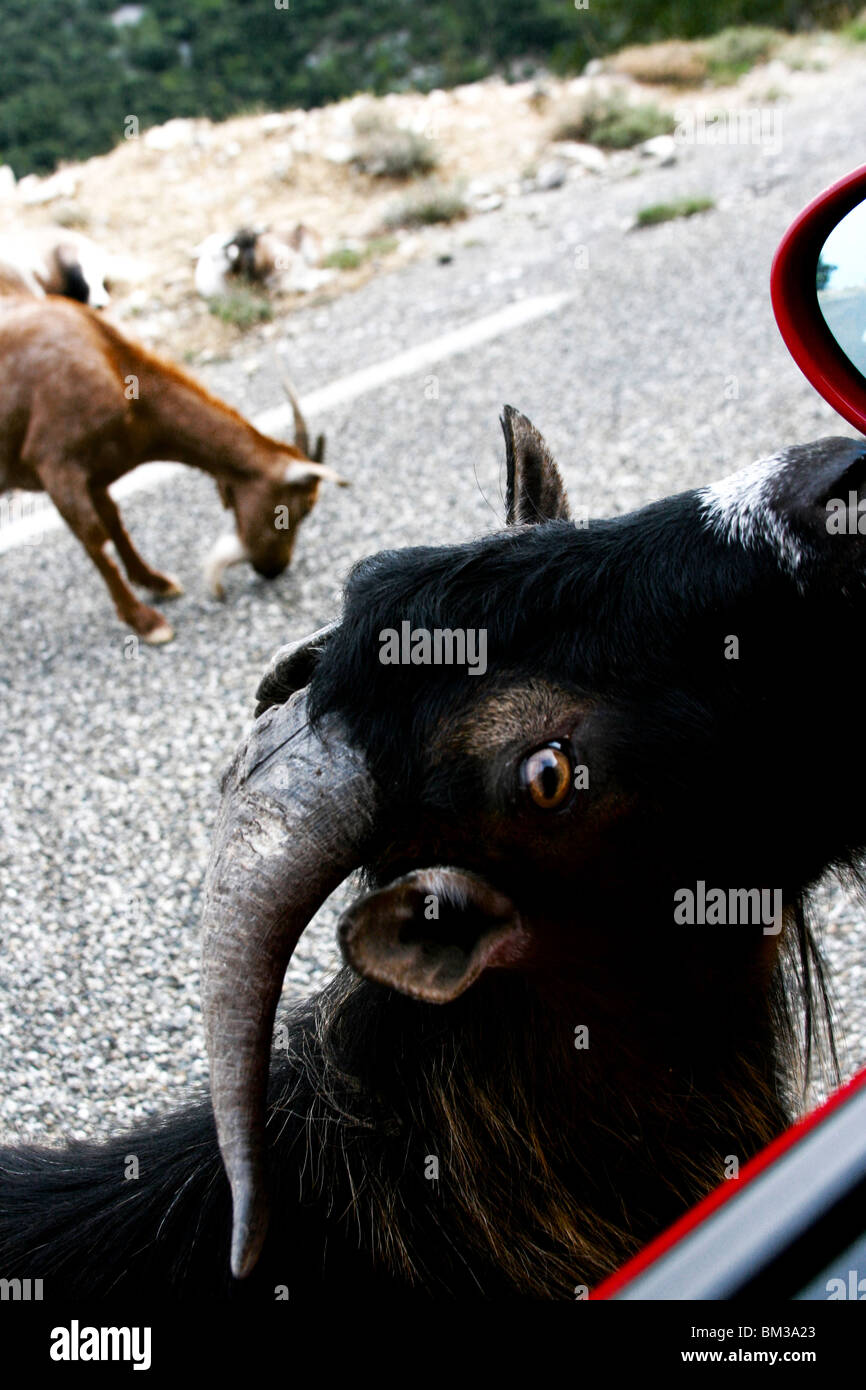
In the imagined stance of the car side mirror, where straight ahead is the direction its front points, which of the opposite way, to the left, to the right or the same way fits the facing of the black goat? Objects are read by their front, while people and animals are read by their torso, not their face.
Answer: to the left

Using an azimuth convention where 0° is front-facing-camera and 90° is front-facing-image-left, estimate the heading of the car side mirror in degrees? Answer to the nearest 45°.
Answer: approximately 0°

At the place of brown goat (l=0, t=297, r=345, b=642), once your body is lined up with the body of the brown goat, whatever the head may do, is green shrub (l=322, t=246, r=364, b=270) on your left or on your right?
on your left

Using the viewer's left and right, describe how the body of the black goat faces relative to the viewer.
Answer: facing to the right of the viewer

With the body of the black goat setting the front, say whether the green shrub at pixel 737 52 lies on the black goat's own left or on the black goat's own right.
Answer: on the black goat's own left
